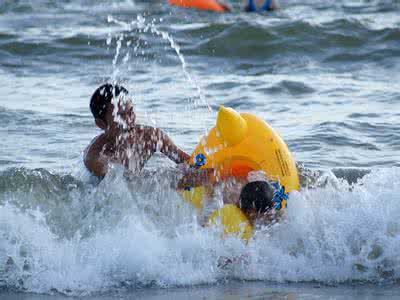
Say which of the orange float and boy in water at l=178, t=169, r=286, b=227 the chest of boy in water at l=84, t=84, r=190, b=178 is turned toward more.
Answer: the boy in water

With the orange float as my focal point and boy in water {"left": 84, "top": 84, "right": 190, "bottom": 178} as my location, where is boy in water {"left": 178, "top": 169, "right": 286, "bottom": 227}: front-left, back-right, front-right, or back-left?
back-right

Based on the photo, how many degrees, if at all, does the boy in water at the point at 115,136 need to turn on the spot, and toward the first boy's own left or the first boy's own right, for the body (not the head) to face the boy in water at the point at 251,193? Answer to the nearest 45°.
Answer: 0° — they already face them

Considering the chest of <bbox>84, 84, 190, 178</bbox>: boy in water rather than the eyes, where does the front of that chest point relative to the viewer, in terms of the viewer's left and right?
facing the viewer and to the right of the viewer

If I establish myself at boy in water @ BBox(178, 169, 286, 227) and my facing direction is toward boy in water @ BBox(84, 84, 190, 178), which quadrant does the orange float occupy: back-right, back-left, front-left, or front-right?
front-right

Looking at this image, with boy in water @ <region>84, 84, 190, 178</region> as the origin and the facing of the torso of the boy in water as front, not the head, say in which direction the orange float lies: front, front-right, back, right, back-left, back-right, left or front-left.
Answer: back-left

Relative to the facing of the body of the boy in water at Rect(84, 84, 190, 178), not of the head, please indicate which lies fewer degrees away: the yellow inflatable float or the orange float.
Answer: the yellow inflatable float

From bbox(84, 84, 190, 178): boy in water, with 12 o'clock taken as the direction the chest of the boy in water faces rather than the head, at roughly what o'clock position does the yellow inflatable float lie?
The yellow inflatable float is roughly at 11 o'clock from the boy in water.
